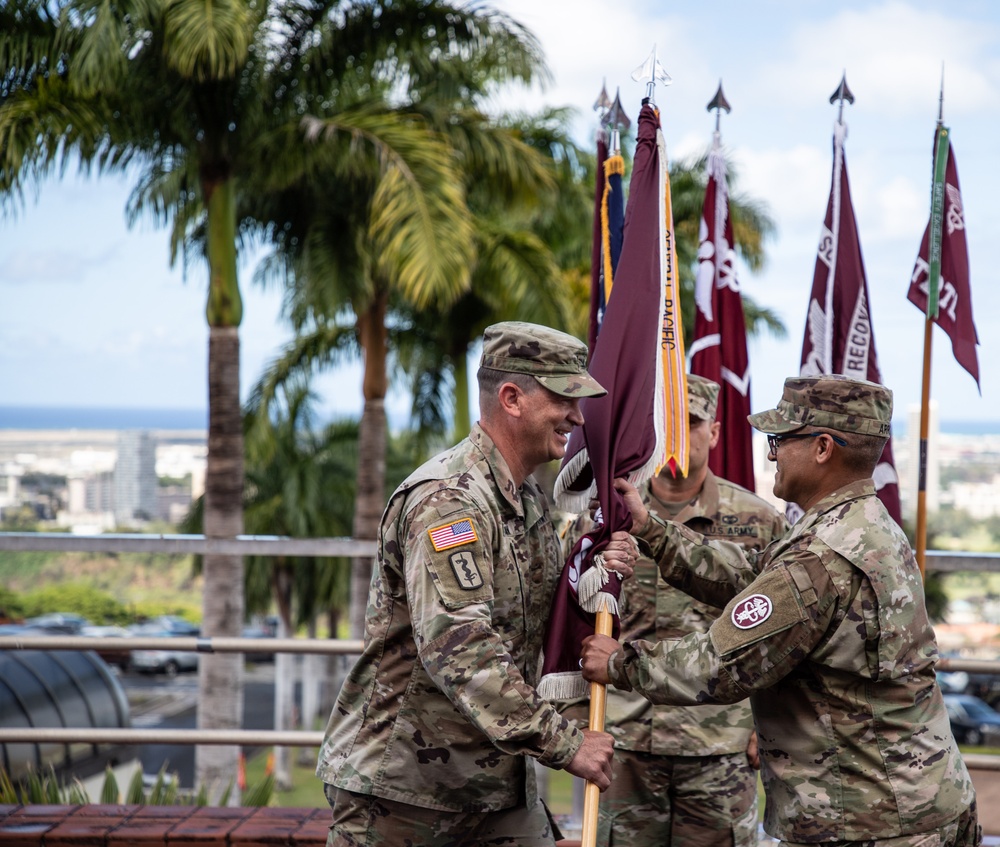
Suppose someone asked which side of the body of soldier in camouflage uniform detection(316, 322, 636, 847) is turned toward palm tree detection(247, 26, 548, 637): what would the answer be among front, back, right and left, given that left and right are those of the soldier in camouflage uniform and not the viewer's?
left

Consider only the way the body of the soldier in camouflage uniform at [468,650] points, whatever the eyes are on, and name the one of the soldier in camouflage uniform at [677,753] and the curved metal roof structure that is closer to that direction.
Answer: the soldier in camouflage uniform

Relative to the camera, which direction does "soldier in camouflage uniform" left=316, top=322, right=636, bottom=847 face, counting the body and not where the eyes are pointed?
to the viewer's right

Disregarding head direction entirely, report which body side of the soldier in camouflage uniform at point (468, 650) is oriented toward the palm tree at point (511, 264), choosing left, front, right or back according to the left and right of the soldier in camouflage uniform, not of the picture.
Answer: left

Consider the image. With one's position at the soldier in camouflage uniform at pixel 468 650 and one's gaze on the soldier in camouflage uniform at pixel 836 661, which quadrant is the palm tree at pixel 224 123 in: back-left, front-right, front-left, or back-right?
back-left

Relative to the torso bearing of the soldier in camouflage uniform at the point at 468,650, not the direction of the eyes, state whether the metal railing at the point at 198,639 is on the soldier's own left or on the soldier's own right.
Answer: on the soldier's own left
